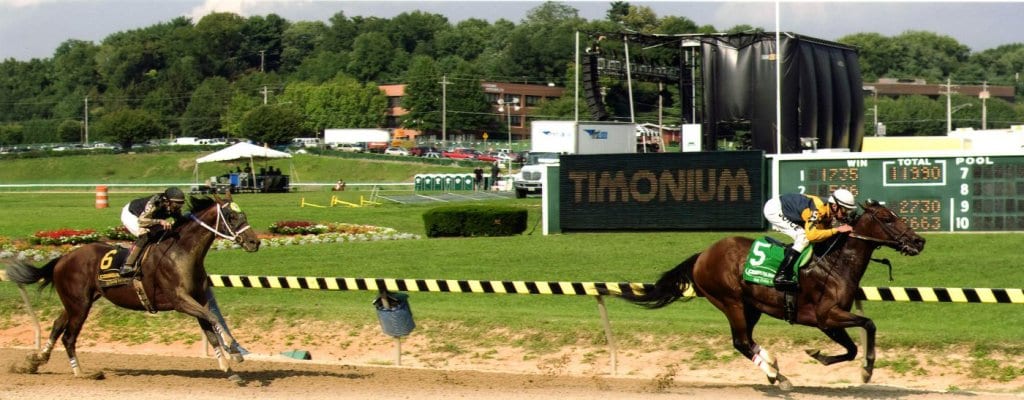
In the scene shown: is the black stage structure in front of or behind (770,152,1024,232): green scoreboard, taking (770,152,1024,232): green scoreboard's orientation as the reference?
behind

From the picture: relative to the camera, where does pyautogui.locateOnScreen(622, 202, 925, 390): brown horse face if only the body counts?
to the viewer's right

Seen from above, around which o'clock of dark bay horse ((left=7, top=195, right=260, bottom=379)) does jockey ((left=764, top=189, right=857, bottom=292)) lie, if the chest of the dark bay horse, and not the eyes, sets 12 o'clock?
The jockey is roughly at 1 o'clock from the dark bay horse.

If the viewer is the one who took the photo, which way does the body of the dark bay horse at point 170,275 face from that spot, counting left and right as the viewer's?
facing to the right of the viewer

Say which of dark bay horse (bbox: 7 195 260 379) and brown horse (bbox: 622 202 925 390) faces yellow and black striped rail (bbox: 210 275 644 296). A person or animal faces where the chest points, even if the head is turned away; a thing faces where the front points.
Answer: the dark bay horse

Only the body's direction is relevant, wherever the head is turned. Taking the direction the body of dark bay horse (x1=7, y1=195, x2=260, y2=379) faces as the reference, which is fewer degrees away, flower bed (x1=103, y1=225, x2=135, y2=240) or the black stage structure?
the black stage structure

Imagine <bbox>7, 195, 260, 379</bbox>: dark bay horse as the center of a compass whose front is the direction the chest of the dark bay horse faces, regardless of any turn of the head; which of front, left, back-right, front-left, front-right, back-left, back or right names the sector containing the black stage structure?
front-left

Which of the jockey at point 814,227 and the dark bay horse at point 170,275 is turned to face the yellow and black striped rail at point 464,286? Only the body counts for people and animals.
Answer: the dark bay horse

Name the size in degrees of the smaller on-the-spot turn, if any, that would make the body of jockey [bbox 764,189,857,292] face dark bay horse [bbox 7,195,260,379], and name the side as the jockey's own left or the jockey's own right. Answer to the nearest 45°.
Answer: approximately 180°

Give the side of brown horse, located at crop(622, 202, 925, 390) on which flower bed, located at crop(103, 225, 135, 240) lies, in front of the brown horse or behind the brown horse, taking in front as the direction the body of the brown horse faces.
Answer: behind

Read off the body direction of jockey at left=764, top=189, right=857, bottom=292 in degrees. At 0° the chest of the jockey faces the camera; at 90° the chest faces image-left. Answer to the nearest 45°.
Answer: approximately 270°
